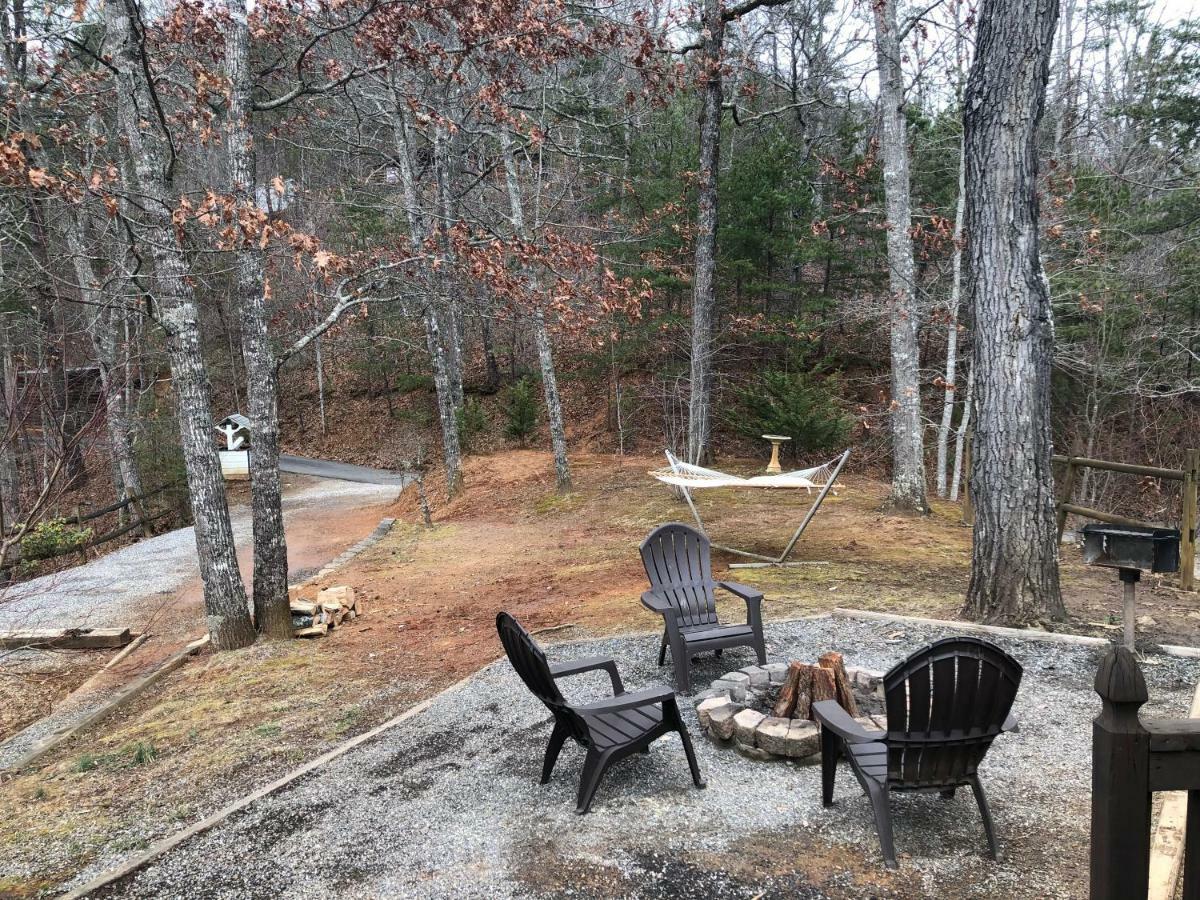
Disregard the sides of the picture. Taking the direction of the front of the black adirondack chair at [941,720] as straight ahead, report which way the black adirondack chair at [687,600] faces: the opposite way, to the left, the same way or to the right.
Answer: the opposite way

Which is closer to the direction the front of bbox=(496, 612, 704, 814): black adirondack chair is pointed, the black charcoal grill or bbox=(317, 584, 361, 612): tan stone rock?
the black charcoal grill

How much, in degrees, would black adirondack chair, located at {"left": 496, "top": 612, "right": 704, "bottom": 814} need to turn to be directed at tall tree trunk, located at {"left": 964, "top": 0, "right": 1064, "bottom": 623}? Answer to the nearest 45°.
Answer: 0° — it already faces it

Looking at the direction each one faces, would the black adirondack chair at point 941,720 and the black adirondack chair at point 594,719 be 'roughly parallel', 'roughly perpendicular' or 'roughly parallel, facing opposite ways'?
roughly perpendicular

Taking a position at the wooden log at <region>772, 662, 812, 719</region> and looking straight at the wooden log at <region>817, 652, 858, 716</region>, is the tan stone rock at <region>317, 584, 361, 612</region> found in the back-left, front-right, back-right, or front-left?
back-left

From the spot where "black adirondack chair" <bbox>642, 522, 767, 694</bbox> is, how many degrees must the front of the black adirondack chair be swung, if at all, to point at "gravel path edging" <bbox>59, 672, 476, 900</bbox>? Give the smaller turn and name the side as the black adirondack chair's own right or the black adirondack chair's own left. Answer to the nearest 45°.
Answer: approximately 90° to the black adirondack chair's own right

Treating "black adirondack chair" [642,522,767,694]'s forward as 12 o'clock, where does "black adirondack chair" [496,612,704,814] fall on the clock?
"black adirondack chair" [496,612,704,814] is roughly at 2 o'clock from "black adirondack chair" [642,522,767,694].

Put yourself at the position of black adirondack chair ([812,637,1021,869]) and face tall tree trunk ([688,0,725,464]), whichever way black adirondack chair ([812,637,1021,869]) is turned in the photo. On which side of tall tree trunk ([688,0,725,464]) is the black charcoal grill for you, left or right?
right

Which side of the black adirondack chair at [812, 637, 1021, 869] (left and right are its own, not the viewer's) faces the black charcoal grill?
right

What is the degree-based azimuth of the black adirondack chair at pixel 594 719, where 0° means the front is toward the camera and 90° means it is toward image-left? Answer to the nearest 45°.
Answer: approximately 225°

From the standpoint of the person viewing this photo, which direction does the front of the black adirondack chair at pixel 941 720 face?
facing away from the viewer and to the left of the viewer

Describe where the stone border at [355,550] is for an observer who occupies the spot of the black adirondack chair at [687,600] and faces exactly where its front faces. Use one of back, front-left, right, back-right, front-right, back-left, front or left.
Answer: back

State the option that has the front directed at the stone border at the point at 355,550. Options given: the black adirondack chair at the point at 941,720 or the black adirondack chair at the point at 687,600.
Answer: the black adirondack chair at the point at 941,720

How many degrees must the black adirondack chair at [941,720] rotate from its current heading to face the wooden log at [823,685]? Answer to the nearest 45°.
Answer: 0° — it already faces it
